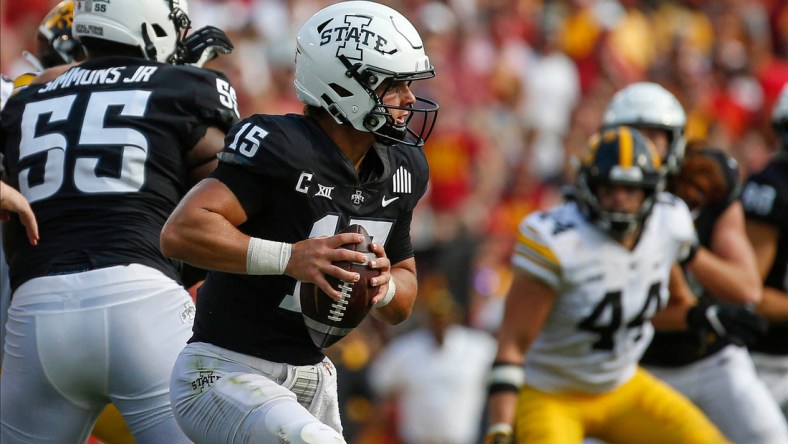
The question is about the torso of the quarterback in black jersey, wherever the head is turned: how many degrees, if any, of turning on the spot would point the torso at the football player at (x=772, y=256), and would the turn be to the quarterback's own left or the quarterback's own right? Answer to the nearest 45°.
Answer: approximately 90° to the quarterback's own left

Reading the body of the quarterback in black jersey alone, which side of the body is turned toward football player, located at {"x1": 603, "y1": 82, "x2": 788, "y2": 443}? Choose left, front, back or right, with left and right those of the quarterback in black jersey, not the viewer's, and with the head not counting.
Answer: left

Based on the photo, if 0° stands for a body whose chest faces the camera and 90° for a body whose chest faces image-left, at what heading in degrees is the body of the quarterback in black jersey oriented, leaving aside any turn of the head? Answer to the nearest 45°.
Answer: approximately 315°
